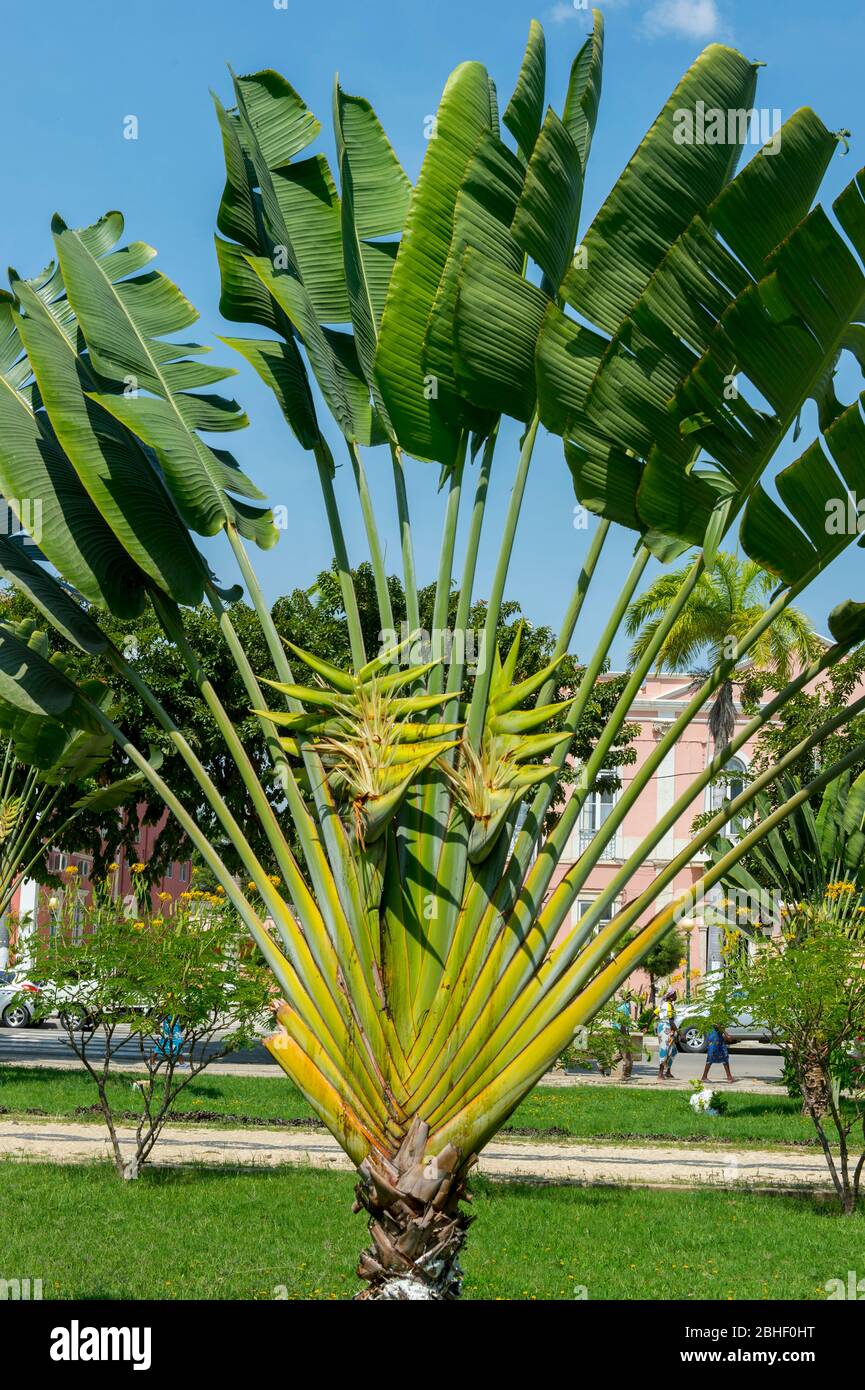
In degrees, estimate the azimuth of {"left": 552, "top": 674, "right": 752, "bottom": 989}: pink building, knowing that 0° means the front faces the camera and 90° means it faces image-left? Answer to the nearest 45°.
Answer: approximately 0°

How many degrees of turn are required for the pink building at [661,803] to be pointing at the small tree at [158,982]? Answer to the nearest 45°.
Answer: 0° — it already faces it

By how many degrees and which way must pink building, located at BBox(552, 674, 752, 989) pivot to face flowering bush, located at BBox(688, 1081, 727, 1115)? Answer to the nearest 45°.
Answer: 0° — it already faces it

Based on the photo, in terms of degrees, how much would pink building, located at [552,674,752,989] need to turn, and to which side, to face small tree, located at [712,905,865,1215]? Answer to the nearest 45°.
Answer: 0° — it already faces it
